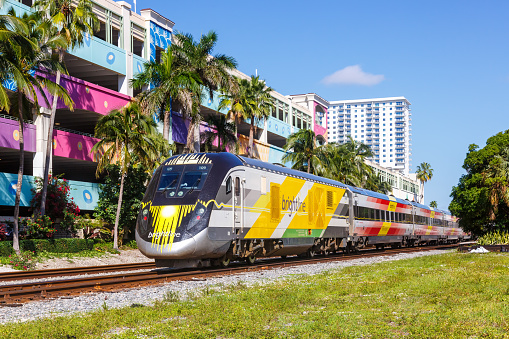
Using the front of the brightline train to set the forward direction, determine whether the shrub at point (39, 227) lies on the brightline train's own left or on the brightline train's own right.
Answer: on the brightline train's own right

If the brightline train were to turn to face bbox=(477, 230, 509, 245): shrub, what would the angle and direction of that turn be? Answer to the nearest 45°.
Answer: approximately 180°

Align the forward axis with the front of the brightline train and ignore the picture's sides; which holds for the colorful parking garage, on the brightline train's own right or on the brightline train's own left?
on the brightline train's own right

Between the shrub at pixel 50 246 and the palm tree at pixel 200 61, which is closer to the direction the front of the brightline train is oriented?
the shrub

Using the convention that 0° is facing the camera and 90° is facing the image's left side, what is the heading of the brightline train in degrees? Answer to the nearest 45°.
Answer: approximately 45°

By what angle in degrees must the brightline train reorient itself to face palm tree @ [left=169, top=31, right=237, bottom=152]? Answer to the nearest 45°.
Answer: approximately 135° to its right

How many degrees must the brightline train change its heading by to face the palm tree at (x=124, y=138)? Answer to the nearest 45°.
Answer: approximately 90° to its right

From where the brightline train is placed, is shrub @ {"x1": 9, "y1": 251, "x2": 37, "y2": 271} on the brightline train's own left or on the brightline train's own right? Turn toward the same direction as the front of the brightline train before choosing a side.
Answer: on the brightline train's own right
